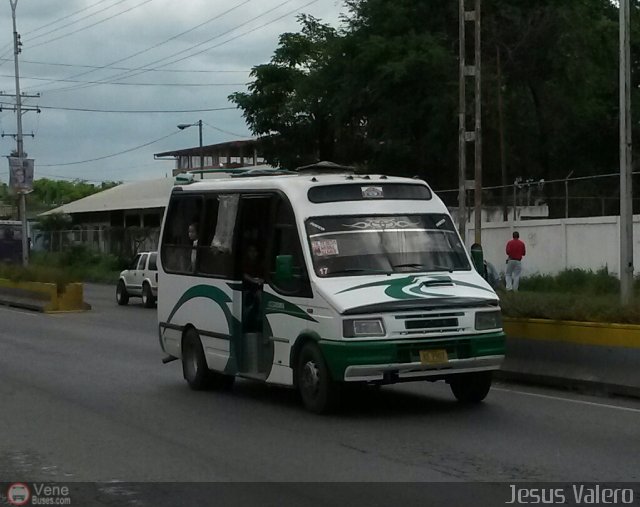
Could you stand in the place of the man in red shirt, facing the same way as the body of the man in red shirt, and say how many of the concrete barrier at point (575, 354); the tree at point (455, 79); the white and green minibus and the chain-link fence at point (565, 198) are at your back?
2

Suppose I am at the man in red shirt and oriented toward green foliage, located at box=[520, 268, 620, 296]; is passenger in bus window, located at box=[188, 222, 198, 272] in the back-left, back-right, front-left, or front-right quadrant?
back-right

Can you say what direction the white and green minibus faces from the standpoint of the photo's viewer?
facing the viewer and to the right of the viewer

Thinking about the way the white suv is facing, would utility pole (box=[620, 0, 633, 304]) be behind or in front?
behind

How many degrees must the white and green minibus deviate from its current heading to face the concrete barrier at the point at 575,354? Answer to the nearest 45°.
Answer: approximately 45° to its left

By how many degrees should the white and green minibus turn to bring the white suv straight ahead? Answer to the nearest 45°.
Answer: approximately 135° to its left
